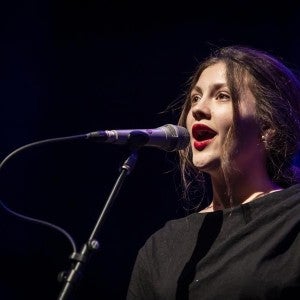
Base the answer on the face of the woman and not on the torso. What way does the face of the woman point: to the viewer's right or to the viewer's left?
to the viewer's left

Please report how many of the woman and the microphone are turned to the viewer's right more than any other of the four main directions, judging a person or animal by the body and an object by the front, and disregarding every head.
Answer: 1

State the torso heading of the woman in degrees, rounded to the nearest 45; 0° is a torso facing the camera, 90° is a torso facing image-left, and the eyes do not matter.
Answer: approximately 45°

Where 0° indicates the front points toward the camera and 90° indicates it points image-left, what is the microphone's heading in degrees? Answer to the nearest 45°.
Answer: approximately 270°
